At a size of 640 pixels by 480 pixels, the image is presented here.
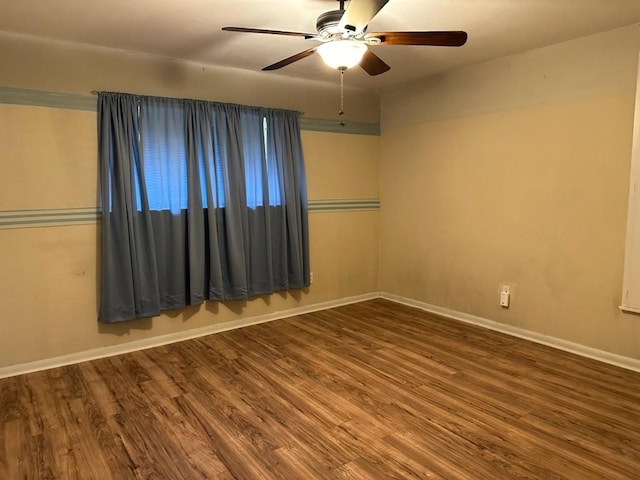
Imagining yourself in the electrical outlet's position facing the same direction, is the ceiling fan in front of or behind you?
in front

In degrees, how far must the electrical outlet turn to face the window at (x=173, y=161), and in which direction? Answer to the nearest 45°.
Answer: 0° — it already faces it

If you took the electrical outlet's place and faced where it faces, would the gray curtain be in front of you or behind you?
in front

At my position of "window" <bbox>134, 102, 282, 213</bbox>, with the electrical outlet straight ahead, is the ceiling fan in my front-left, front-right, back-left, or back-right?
front-right

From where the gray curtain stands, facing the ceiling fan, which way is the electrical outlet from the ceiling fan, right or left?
left

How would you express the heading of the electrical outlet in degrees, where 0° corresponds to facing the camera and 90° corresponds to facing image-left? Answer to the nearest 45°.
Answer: approximately 45°

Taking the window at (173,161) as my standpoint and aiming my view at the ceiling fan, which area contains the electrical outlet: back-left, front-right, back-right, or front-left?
front-left
